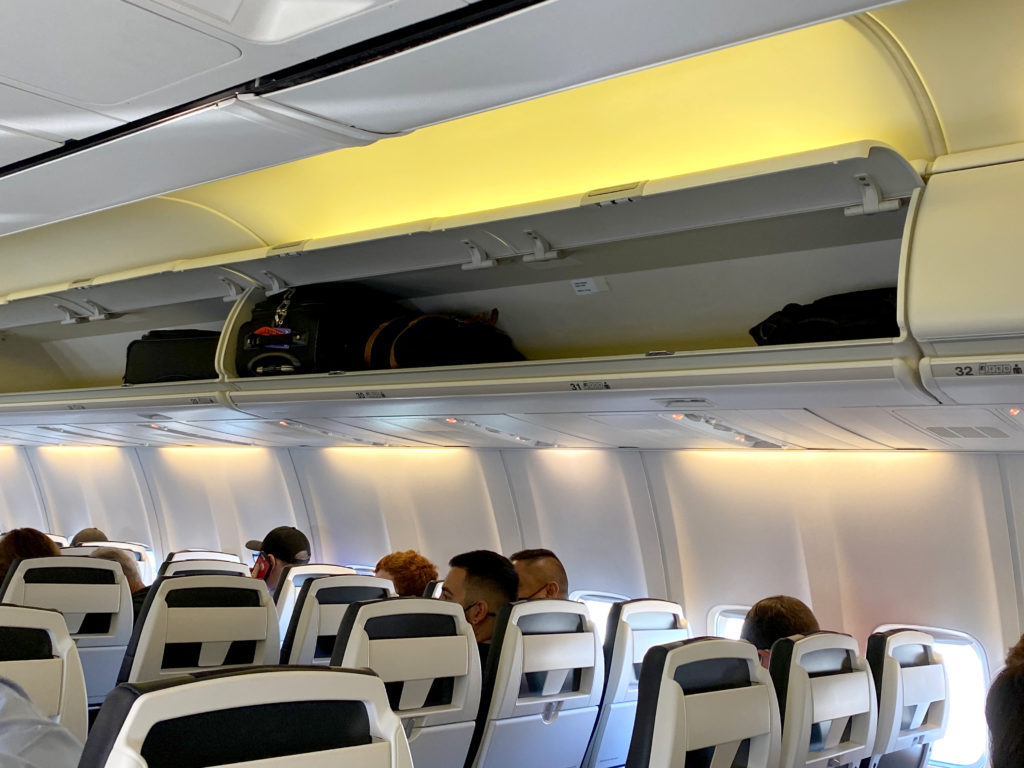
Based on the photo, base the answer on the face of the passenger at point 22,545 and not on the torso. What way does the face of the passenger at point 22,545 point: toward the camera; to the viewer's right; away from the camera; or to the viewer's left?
away from the camera

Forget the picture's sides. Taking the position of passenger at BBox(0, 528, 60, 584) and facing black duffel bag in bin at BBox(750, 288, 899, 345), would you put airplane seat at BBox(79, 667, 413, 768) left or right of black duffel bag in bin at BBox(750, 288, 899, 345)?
right

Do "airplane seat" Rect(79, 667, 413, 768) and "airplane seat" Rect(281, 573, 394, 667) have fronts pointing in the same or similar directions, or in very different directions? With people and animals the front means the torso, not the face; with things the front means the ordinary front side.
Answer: same or similar directions

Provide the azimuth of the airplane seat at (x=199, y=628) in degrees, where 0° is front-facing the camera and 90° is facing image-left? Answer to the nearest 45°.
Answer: approximately 135°

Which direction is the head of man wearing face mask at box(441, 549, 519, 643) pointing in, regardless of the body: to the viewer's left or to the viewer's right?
to the viewer's left

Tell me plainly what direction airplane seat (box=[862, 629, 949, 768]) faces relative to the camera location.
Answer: facing away from the viewer and to the left of the viewer

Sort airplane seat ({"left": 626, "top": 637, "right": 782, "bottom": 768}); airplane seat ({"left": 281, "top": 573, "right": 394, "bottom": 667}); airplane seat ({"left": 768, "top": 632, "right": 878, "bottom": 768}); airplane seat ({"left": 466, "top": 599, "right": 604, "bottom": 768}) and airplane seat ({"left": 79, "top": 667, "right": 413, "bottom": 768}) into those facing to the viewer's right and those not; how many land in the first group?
0

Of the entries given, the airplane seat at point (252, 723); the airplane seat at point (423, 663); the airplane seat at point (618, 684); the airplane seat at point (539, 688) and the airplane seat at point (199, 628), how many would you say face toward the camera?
0

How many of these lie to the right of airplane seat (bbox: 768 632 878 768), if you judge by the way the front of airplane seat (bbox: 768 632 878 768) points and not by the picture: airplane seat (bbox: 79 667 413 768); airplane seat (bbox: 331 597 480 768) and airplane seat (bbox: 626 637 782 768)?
0

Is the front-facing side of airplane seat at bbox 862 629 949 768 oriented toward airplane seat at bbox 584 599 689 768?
no

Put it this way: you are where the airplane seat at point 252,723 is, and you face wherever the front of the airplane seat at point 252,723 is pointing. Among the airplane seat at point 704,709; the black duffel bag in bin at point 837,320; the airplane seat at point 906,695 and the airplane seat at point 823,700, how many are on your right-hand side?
4

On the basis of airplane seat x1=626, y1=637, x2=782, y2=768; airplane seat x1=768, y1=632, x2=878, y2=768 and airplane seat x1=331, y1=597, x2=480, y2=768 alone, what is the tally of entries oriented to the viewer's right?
0

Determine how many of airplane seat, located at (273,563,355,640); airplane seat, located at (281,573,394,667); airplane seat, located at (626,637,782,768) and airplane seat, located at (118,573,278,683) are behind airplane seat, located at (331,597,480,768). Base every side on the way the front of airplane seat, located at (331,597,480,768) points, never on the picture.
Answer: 1

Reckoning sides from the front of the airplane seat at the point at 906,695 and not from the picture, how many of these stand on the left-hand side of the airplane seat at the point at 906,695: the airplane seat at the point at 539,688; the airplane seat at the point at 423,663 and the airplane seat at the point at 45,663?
3

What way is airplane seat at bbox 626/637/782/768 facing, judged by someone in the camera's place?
facing away from the viewer and to the left of the viewer

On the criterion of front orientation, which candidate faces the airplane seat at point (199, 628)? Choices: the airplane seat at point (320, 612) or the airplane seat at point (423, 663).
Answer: the airplane seat at point (423, 663)

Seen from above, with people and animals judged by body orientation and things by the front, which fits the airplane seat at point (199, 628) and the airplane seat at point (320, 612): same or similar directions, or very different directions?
same or similar directions

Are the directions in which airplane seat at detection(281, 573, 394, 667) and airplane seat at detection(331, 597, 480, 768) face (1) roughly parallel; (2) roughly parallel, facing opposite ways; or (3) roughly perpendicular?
roughly parallel

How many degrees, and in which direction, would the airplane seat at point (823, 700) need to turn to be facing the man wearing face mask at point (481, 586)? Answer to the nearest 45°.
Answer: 0° — it already faces them
